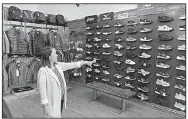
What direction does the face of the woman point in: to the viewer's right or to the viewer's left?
to the viewer's right

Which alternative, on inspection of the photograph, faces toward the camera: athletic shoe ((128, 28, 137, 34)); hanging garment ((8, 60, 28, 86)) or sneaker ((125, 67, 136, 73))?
the hanging garment

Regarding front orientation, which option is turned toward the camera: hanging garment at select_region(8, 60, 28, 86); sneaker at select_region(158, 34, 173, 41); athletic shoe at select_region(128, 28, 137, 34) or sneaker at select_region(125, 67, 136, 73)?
the hanging garment

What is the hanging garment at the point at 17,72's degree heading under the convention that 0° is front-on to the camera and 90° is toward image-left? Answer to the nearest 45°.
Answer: approximately 0°

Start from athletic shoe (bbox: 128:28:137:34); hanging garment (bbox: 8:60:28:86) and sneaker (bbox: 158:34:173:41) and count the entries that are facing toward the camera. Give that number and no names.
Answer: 1

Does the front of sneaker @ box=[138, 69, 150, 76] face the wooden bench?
no

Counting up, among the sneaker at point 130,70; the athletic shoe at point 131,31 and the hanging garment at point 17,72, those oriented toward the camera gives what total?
1
